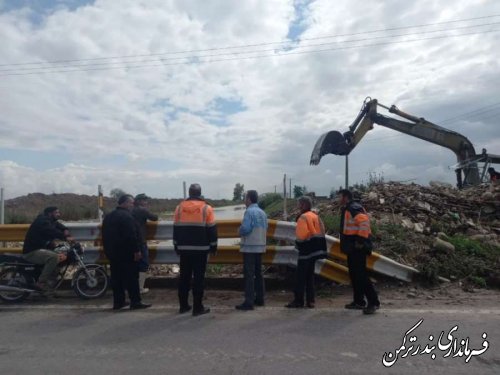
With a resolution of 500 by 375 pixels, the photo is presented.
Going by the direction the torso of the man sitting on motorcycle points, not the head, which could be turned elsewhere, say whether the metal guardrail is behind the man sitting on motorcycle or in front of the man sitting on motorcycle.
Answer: in front

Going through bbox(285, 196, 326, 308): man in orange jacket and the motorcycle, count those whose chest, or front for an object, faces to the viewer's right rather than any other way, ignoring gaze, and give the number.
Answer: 1

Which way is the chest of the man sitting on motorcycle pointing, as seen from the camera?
to the viewer's right

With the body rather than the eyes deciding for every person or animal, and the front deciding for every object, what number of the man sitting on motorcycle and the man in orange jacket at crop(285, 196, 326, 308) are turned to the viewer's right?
1

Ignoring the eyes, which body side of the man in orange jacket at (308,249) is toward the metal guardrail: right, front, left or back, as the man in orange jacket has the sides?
front

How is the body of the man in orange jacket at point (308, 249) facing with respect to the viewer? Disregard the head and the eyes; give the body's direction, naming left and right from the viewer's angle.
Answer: facing away from the viewer and to the left of the viewer

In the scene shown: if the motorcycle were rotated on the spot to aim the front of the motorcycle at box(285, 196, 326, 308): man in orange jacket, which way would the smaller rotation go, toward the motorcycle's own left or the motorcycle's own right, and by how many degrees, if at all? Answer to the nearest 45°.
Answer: approximately 45° to the motorcycle's own right

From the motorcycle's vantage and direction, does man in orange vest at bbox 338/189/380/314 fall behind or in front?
in front

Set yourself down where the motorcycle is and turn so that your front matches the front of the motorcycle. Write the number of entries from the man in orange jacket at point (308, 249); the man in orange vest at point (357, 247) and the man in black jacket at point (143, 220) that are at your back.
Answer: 0

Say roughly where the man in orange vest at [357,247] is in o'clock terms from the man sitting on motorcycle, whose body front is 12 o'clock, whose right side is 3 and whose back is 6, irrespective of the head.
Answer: The man in orange vest is roughly at 1 o'clock from the man sitting on motorcycle.

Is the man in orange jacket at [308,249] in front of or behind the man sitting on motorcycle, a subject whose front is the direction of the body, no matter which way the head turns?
in front

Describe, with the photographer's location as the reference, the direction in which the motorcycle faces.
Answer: facing to the right of the viewer

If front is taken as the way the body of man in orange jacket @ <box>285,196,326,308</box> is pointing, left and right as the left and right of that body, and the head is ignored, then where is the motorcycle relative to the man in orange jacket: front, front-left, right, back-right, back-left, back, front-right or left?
front-left

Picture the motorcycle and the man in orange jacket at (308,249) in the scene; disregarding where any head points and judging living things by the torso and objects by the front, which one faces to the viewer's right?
the motorcycle
